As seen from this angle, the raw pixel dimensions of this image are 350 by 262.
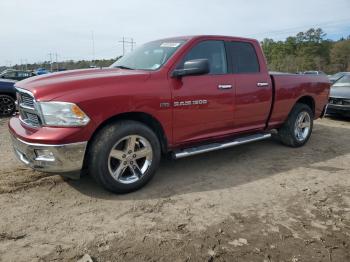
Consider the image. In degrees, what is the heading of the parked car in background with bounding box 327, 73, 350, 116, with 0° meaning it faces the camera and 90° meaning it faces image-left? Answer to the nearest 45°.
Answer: approximately 45°

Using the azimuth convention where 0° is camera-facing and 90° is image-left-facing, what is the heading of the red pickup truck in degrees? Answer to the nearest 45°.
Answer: approximately 45°

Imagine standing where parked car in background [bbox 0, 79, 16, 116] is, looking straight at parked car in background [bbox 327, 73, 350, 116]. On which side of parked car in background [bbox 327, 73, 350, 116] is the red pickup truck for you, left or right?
right

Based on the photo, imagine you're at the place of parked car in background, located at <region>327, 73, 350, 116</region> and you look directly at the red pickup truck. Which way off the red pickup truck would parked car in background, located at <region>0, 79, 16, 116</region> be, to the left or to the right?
right

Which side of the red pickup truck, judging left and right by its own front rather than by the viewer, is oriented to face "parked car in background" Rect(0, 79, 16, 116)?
right

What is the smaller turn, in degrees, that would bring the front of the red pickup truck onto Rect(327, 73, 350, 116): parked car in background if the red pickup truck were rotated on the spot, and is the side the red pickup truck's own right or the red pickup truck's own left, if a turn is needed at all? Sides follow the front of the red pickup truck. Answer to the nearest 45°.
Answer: approximately 180°
